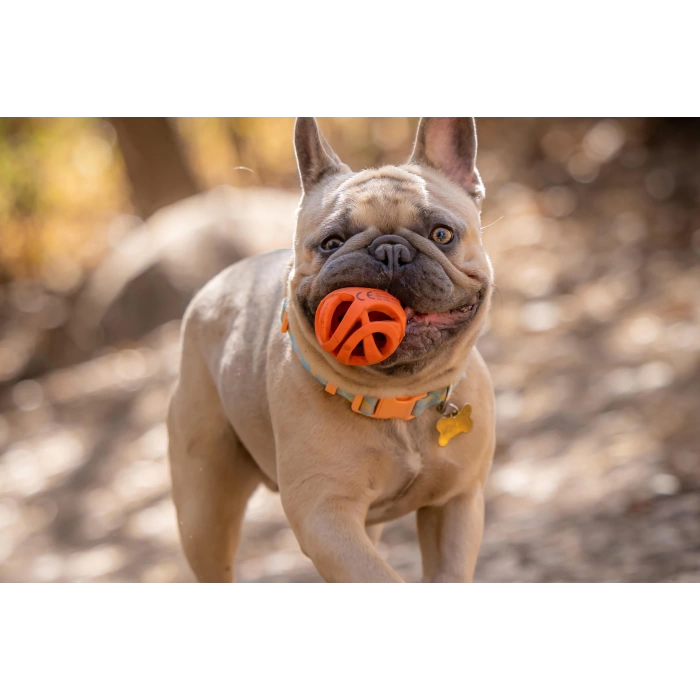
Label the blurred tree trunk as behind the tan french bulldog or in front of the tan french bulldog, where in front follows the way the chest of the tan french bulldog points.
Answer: behind

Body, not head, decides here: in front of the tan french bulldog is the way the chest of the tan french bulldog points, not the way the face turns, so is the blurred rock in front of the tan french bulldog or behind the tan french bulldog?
behind

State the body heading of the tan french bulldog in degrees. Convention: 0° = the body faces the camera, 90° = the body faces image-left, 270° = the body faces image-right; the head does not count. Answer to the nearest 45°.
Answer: approximately 315°
